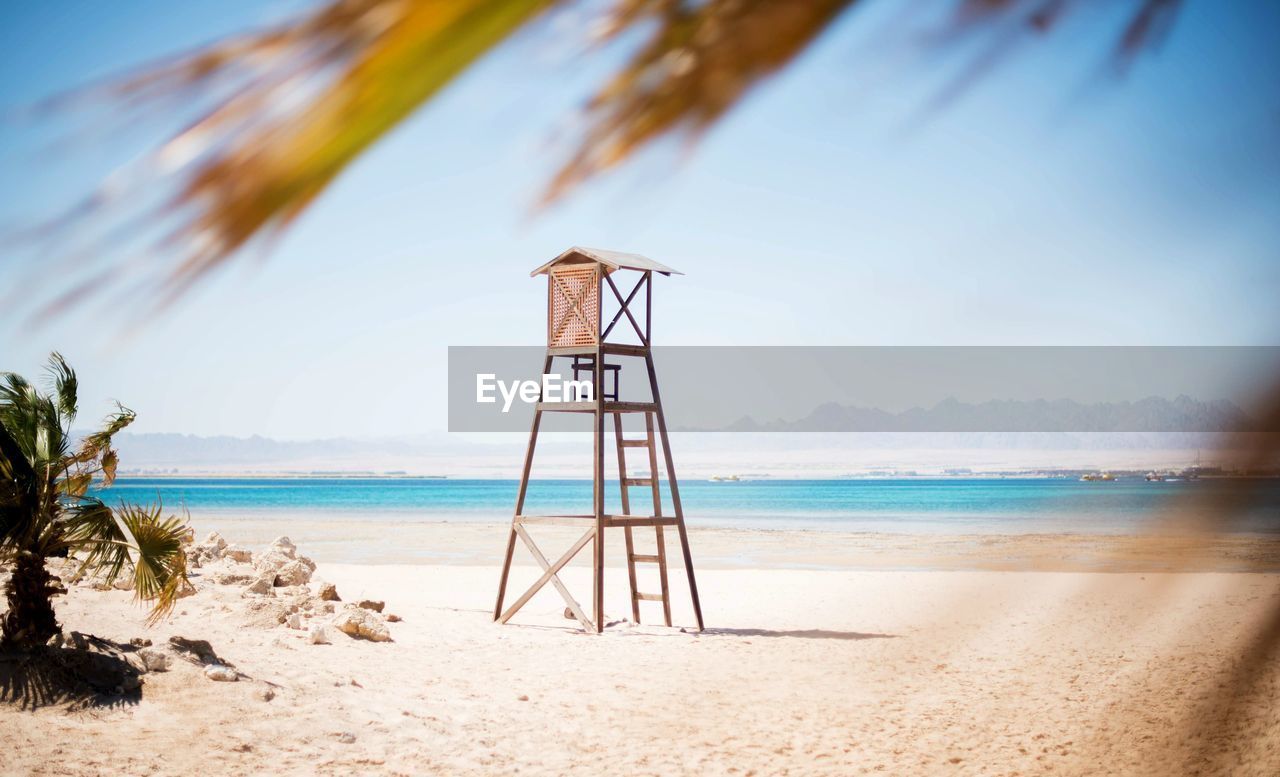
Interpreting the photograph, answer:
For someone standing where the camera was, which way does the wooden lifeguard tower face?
facing away from the viewer and to the right of the viewer

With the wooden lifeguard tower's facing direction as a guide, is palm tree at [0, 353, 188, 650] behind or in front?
behind
